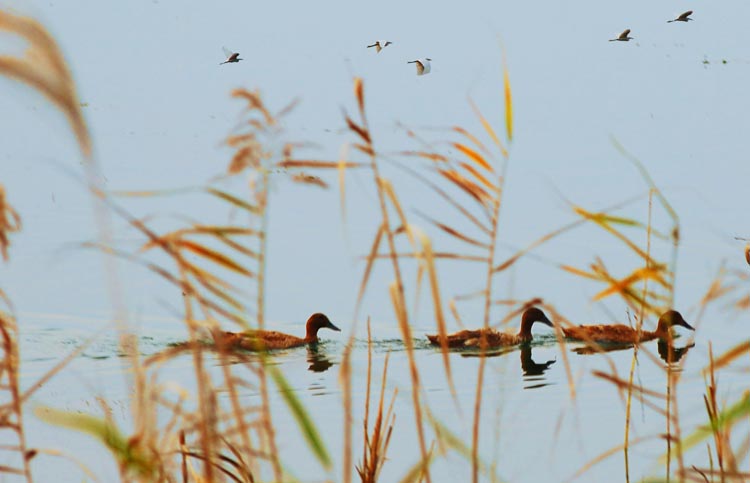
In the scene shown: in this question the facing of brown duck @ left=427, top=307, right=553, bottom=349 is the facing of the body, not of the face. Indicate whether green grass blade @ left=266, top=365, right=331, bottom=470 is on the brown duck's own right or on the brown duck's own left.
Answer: on the brown duck's own right

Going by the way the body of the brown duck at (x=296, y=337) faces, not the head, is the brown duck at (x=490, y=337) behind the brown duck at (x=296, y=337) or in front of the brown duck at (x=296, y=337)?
in front

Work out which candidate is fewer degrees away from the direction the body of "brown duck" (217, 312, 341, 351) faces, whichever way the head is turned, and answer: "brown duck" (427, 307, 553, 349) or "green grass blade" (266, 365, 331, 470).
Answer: the brown duck

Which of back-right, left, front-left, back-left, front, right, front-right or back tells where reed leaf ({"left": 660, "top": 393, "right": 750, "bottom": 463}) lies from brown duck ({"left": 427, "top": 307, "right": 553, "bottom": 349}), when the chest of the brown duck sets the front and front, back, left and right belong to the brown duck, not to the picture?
right

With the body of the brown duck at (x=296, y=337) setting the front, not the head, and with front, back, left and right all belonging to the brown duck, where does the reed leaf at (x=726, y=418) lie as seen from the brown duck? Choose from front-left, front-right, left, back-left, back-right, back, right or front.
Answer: right

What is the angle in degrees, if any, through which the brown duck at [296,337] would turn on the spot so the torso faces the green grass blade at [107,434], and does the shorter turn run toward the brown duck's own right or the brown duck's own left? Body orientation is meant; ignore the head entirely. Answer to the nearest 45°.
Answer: approximately 90° to the brown duck's own right

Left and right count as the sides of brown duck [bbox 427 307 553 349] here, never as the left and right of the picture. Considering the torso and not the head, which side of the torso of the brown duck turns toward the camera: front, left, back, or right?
right

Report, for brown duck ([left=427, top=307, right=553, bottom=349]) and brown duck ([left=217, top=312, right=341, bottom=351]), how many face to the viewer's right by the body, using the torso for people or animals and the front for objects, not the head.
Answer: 2

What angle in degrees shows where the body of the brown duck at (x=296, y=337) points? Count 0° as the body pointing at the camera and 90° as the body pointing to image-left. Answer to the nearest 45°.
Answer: approximately 270°
